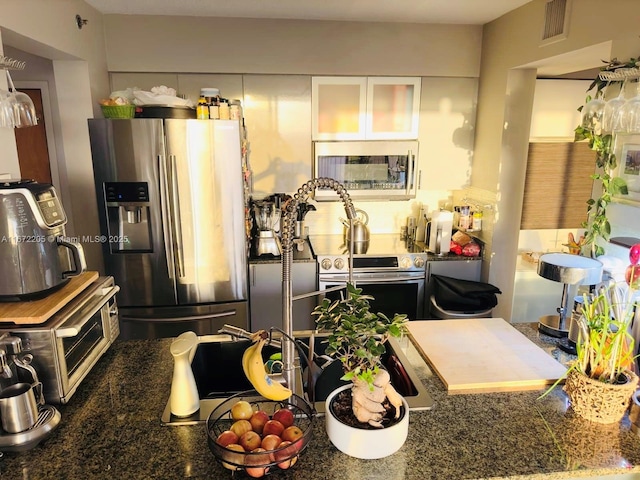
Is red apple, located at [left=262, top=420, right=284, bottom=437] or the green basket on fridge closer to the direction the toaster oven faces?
the red apple

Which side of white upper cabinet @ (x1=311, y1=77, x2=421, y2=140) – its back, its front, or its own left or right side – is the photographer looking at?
front

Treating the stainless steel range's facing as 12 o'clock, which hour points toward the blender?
The blender is roughly at 3 o'clock from the stainless steel range.

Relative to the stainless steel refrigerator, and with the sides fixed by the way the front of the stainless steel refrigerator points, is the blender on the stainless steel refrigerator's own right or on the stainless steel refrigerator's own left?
on the stainless steel refrigerator's own left

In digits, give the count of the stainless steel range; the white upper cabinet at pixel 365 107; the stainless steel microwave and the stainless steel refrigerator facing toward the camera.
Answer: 4

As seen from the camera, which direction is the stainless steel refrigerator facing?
toward the camera

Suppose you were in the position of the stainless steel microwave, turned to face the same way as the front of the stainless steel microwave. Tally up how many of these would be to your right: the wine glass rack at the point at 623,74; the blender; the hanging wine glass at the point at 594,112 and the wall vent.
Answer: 1

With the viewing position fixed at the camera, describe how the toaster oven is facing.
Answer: facing the viewer and to the right of the viewer

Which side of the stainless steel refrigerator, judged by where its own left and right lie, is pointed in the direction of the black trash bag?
left

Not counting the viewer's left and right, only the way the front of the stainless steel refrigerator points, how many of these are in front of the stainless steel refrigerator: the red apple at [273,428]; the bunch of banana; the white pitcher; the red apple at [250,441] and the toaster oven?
5

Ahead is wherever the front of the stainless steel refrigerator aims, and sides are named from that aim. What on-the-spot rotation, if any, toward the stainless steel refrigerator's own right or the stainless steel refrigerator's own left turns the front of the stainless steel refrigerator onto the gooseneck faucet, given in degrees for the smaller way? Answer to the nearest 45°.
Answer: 0° — it already faces it

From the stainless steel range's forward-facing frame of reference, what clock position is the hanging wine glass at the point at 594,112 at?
The hanging wine glass is roughly at 11 o'clock from the stainless steel range.

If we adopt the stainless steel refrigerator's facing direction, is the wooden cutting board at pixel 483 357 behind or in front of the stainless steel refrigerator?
in front

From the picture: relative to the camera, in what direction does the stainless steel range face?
facing the viewer

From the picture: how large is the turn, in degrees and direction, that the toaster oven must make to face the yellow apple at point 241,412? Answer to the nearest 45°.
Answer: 0° — it already faces it
